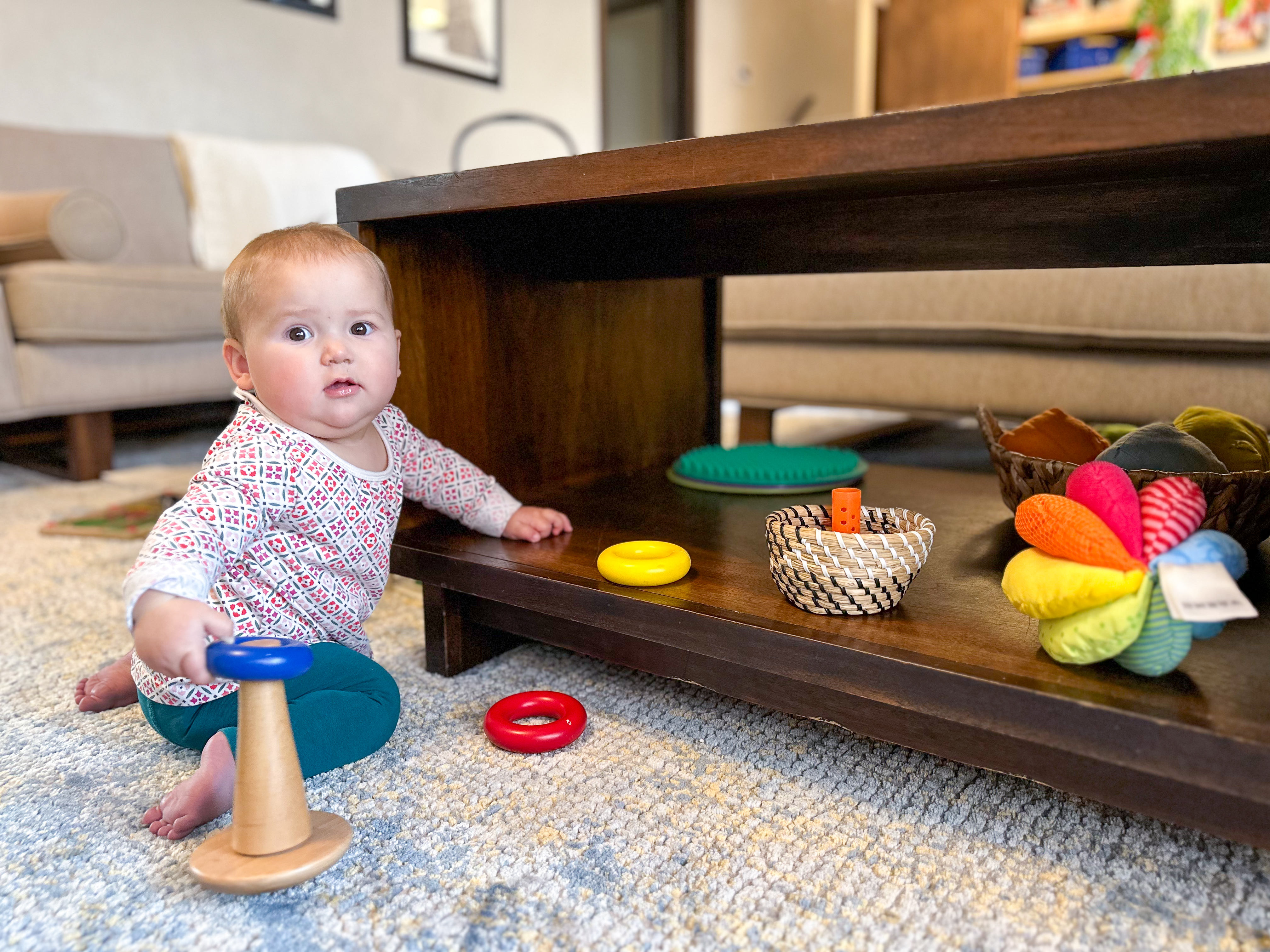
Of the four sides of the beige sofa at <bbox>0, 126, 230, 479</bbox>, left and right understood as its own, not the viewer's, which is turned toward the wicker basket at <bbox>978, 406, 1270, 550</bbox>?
front

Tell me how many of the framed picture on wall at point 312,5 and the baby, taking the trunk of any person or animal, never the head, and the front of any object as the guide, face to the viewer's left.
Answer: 0

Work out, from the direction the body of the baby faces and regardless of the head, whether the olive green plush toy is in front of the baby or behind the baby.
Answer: in front

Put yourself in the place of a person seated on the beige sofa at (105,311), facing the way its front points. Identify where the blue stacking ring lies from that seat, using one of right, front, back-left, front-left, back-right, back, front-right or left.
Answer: front-right

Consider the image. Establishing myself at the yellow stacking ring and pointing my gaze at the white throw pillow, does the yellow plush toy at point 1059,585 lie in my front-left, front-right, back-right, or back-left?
back-right

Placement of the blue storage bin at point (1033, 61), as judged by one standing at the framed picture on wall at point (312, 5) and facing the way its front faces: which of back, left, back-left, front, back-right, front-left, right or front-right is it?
front-left

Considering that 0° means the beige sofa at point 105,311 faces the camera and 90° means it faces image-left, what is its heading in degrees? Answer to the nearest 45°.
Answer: approximately 315°

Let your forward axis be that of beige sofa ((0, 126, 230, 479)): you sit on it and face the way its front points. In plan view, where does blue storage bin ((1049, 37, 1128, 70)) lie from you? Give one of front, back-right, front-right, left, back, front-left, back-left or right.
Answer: front-left

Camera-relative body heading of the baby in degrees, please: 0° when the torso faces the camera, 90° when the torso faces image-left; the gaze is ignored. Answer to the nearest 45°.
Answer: approximately 315°

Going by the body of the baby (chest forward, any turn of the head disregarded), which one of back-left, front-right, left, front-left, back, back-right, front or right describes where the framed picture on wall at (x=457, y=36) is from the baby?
back-left

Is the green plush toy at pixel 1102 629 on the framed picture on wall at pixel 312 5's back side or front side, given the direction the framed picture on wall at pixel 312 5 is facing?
on the front side
